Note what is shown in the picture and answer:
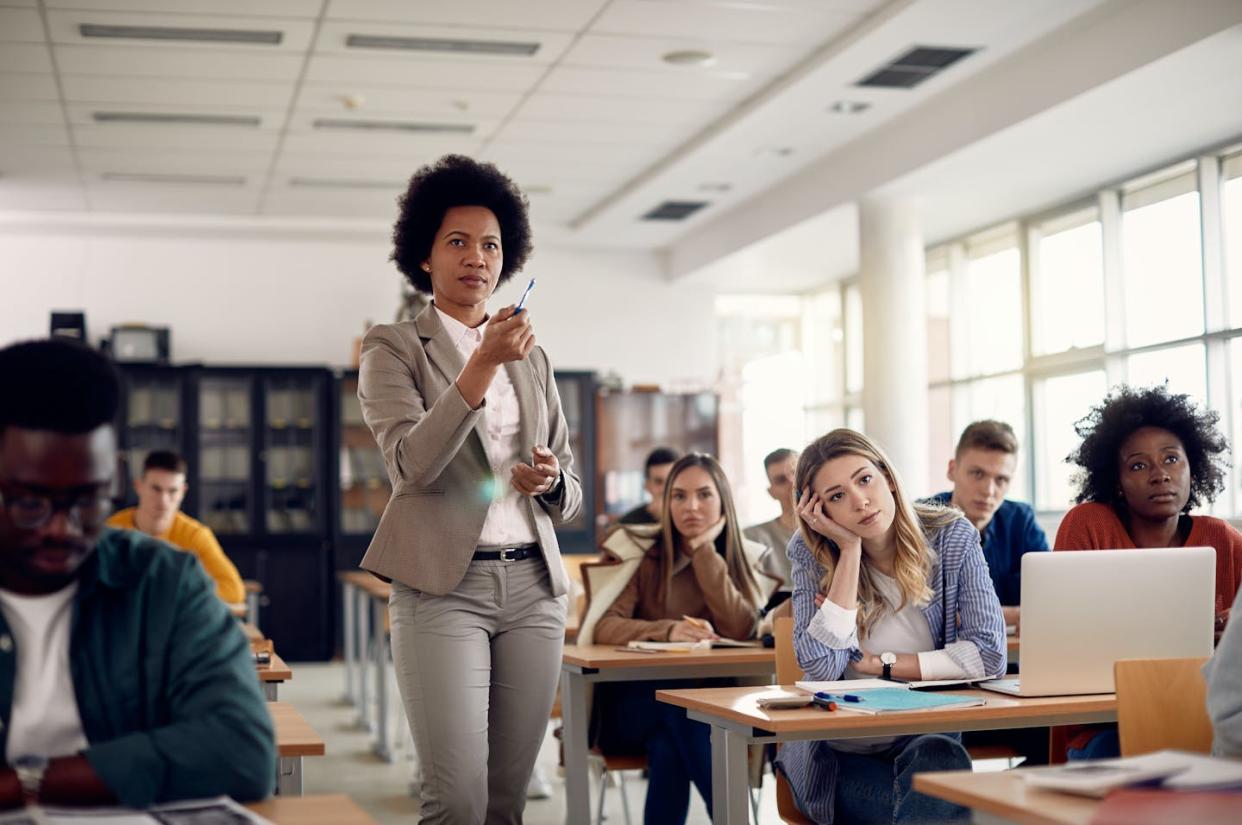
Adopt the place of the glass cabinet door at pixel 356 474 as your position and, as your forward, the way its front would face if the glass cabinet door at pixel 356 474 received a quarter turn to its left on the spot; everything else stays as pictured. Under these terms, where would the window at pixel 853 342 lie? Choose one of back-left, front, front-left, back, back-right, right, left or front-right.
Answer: front

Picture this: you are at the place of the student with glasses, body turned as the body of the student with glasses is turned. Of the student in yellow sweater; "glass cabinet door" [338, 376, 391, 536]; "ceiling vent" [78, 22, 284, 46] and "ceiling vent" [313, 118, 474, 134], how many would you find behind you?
4

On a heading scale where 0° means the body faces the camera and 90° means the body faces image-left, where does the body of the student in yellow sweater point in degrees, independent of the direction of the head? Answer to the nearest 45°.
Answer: approximately 0°

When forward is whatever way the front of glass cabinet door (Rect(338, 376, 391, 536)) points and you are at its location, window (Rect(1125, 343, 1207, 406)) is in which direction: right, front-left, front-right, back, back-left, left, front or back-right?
front-left

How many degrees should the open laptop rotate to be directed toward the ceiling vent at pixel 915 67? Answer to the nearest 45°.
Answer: approximately 45° to its right

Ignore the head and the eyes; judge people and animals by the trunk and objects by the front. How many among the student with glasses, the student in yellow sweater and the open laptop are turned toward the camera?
2

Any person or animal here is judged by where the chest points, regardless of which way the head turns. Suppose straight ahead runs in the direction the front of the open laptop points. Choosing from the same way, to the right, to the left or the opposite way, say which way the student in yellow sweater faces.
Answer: the opposite way

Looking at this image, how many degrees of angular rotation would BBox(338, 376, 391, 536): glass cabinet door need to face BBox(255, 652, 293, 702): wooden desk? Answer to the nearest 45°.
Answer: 0° — it already faces it
